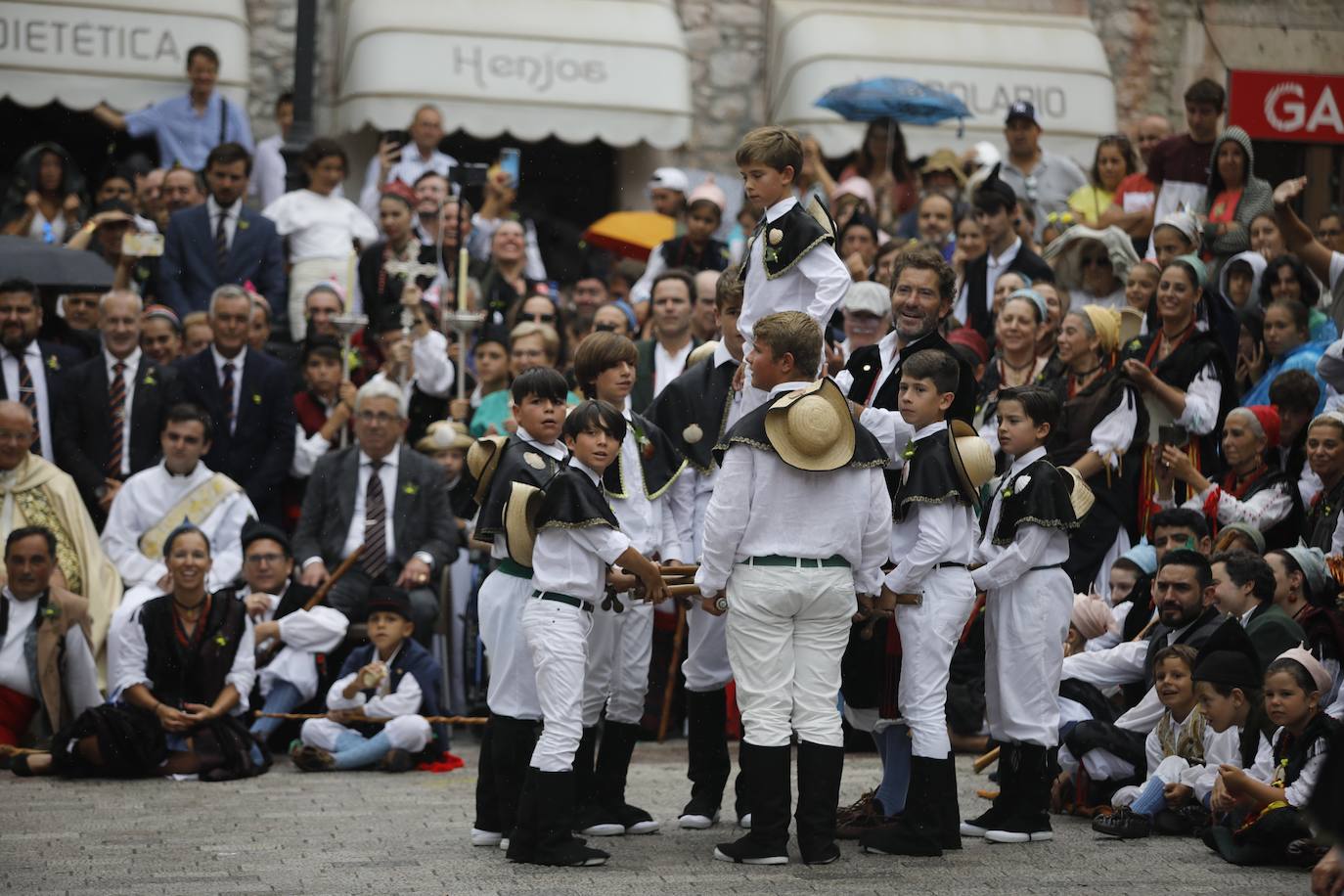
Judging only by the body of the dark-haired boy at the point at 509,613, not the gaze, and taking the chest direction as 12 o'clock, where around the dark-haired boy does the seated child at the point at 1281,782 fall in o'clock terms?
The seated child is roughly at 11 o'clock from the dark-haired boy.

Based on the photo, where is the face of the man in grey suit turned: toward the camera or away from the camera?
toward the camera

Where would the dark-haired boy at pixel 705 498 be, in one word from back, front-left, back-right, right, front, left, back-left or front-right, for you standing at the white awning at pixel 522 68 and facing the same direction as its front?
front

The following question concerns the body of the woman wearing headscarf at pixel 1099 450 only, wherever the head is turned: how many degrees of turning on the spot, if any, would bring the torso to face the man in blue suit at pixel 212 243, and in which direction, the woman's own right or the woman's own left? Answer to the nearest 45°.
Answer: approximately 45° to the woman's own right

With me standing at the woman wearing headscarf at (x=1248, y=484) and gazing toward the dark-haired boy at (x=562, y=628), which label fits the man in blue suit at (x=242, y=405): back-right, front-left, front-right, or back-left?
front-right

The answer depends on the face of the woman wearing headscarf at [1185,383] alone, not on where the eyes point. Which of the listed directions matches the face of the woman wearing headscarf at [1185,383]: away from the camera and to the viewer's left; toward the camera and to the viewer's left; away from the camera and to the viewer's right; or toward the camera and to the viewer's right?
toward the camera and to the viewer's left

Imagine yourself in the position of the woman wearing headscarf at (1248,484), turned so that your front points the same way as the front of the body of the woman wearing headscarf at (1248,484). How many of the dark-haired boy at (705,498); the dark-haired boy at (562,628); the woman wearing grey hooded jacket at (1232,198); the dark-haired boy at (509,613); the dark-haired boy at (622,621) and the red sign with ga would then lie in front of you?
4

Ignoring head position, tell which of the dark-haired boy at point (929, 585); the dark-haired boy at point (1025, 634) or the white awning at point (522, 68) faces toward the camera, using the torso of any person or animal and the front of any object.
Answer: the white awning

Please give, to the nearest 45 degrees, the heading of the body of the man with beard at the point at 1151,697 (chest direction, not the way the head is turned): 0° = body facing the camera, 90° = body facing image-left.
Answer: approximately 45°

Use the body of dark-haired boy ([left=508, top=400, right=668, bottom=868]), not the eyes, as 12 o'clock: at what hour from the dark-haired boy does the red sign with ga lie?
The red sign with ga is roughly at 10 o'clock from the dark-haired boy.

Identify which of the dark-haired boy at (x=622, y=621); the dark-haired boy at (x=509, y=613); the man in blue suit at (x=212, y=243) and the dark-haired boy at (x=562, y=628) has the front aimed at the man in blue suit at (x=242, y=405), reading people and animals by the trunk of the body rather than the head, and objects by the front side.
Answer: the man in blue suit at (x=212, y=243)

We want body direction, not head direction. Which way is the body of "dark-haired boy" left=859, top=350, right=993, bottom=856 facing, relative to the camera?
to the viewer's left

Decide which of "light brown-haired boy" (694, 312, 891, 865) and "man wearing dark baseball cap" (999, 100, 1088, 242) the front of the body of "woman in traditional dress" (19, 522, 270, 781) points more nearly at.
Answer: the light brown-haired boy

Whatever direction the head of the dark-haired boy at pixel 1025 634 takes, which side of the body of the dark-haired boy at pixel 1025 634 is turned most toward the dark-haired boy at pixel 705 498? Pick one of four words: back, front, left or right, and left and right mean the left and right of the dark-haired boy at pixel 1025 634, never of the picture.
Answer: front

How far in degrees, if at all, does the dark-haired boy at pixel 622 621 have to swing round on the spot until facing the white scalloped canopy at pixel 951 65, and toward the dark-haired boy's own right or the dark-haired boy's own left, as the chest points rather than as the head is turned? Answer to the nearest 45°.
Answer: approximately 135° to the dark-haired boy's own left

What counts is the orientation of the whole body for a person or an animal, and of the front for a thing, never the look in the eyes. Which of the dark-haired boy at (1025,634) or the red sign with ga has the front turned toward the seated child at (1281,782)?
the red sign with ga

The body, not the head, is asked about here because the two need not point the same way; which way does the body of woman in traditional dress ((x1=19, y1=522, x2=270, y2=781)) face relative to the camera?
toward the camera

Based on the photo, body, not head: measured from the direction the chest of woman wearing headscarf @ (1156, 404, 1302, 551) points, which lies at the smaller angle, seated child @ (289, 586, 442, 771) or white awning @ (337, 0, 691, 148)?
the seated child

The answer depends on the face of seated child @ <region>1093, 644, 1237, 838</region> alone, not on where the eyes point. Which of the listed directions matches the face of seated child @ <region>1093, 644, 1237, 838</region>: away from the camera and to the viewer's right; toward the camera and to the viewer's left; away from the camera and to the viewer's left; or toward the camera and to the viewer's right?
toward the camera and to the viewer's left
